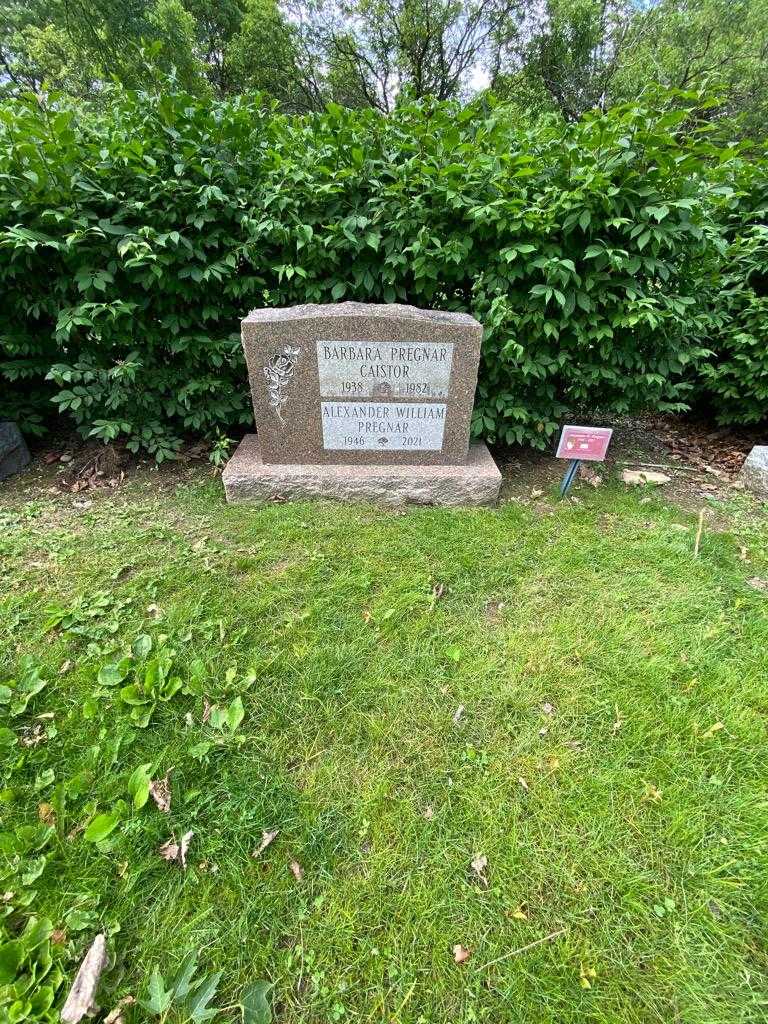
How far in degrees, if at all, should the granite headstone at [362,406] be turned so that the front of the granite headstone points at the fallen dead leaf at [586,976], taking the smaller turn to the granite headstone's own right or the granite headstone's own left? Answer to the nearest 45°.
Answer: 0° — it already faces it

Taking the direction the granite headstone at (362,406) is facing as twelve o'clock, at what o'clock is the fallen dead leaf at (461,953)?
The fallen dead leaf is roughly at 12 o'clock from the granite headstone.

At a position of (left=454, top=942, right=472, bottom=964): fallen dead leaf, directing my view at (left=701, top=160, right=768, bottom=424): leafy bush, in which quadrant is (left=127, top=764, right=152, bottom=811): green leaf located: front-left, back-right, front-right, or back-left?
back-left

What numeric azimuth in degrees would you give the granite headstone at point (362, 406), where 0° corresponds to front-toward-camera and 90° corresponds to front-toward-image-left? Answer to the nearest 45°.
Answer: approximately 0°

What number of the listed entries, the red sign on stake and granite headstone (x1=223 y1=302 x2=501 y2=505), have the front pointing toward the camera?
2

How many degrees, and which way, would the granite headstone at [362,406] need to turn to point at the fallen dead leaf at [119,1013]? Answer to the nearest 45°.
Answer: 0° — it already faces it

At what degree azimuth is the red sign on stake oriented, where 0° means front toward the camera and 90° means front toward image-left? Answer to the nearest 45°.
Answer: approximately 0°

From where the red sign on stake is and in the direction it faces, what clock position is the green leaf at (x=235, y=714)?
The green leaf is roughly at 1 o'clock from the red sign on stake.

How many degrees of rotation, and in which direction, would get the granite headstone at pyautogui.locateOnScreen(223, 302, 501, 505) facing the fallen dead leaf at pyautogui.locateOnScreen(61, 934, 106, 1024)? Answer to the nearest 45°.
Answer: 0° — it already faces it

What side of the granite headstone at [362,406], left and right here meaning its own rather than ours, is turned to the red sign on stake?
left
